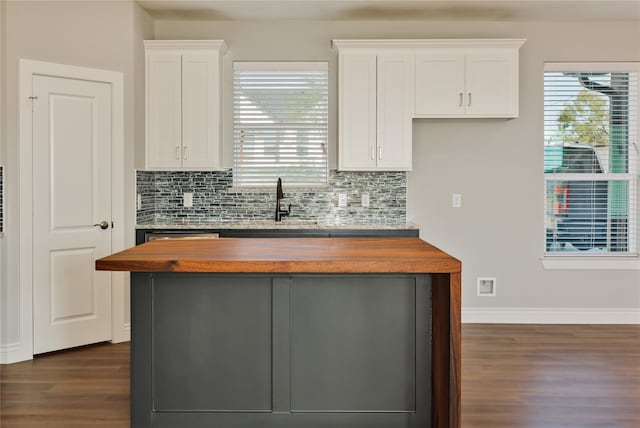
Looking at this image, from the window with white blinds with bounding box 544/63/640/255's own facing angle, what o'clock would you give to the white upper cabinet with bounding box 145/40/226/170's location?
The white upper cabinet is roughly at 2 o'clock from the window with white blinds.

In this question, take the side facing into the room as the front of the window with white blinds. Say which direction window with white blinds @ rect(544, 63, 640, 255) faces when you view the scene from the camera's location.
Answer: facing the viewer

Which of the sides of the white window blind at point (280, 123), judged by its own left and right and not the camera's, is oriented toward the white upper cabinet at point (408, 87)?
left

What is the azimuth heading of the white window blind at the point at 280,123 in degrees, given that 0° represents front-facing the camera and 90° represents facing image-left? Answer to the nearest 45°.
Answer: approximately 0°

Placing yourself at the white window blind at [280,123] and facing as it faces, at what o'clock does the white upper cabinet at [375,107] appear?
The white upper cabinet is roughly at 10 o'clock from the white window blind.

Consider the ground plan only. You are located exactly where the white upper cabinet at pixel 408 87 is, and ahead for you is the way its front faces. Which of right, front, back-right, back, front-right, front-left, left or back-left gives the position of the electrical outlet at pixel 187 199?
right

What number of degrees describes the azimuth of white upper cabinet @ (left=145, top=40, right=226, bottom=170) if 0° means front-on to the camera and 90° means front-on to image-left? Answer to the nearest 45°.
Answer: approximately 0°

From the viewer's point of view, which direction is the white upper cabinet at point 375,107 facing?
toward the camera

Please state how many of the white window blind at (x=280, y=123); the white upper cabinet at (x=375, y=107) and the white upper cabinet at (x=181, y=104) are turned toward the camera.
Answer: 3

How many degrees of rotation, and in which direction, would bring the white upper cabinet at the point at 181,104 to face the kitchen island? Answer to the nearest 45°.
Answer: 0° — it already faces it

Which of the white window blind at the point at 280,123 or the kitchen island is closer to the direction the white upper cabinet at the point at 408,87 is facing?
the kitchen island

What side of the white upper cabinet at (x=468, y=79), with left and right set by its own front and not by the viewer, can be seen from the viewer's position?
front

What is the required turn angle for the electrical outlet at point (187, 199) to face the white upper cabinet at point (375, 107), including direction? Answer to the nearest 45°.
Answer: approximately 45° to its left

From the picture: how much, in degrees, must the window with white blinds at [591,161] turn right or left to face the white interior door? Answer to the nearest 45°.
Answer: approximately 45° to its right
